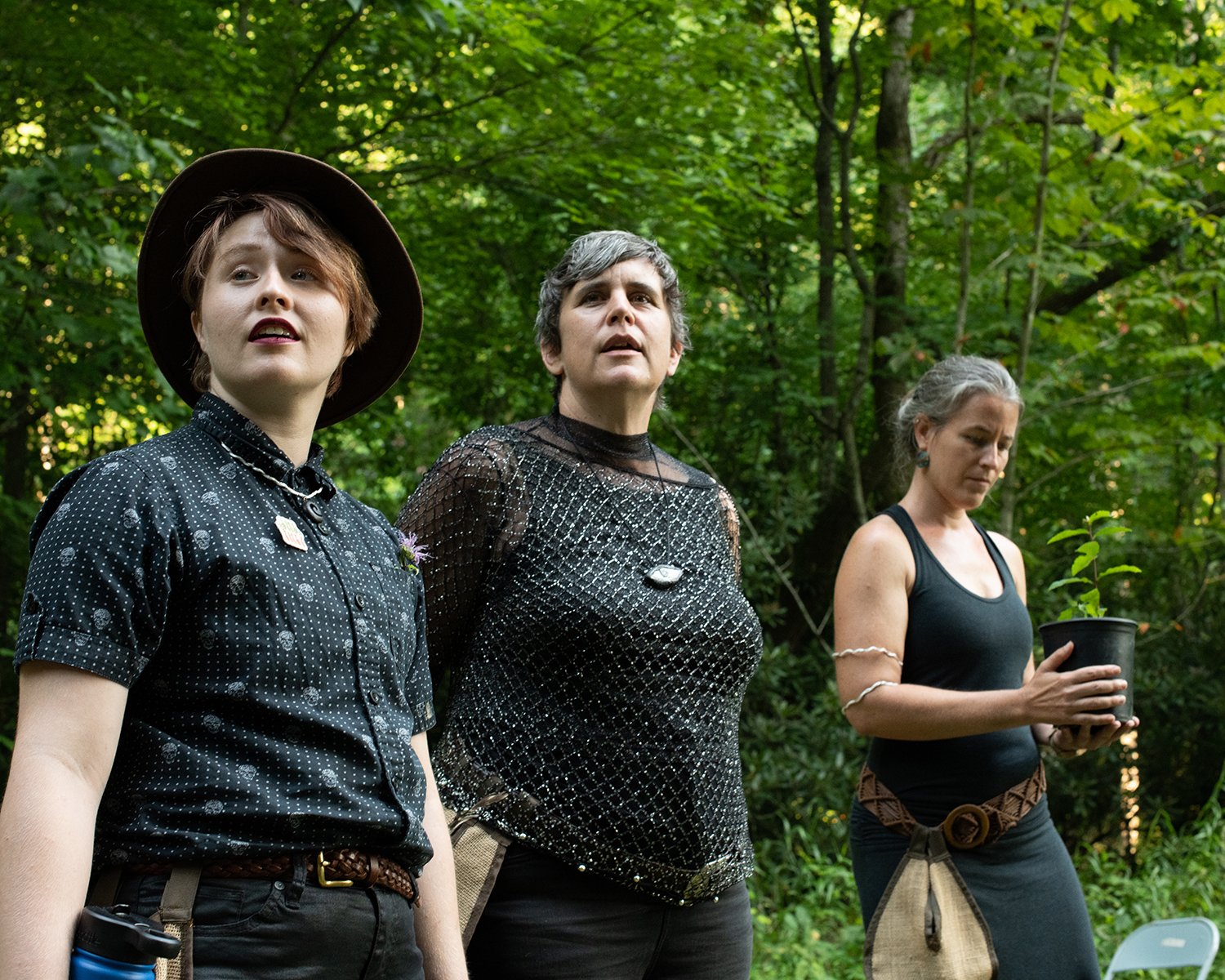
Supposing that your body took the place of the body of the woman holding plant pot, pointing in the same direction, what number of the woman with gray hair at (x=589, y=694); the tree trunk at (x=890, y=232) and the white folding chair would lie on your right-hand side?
1

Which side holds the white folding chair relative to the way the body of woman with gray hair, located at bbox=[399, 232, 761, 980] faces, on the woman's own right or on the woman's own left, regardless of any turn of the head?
on the woman's own left

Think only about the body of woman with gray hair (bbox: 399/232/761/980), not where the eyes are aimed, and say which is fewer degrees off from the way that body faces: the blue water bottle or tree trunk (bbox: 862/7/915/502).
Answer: the blue water bottle

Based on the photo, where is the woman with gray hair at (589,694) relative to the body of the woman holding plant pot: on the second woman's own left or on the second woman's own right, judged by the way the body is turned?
on the second woman's own right

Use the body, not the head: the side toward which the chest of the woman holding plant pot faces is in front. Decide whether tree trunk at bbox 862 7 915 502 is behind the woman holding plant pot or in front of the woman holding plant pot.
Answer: behind

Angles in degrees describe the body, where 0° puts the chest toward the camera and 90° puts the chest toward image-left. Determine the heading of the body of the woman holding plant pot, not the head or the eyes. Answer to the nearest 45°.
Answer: approximately 315°

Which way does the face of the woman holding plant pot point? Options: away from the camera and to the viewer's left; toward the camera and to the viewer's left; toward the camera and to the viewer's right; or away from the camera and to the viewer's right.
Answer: toward the camera and to the viewer's right

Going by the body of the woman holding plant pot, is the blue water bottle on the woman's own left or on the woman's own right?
on the woman's own right

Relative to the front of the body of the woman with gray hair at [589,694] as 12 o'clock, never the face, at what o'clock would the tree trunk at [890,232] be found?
The tree trunk is roughly at 8 o'clock from the woman with gray hair.
